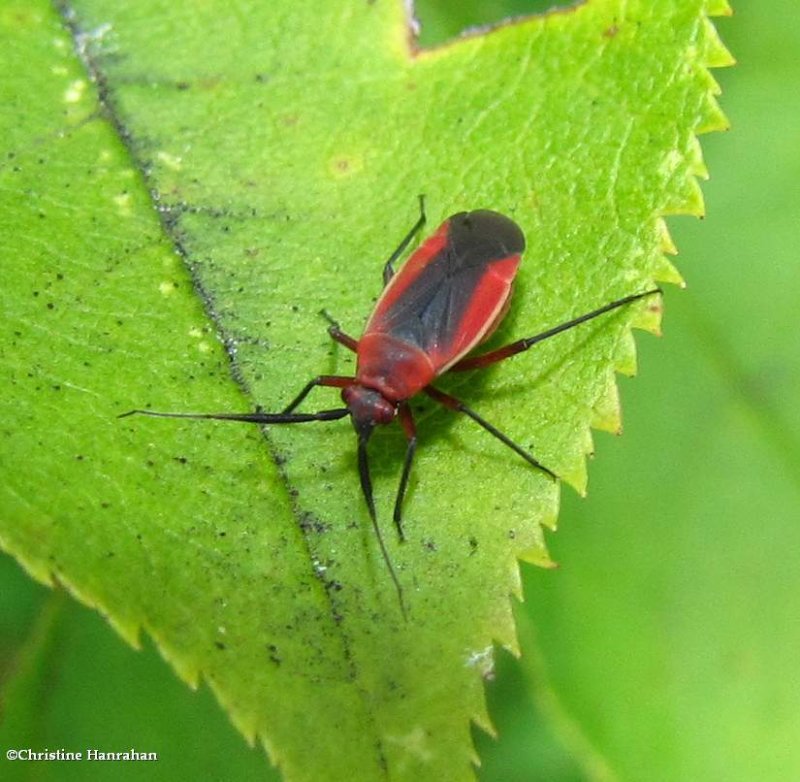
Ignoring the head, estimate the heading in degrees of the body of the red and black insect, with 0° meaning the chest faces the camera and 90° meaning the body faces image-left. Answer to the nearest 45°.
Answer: approximately 45°
